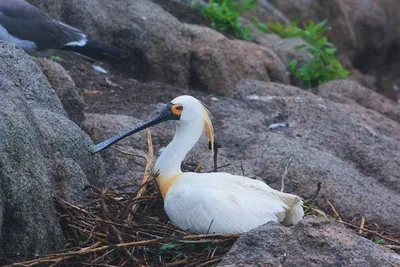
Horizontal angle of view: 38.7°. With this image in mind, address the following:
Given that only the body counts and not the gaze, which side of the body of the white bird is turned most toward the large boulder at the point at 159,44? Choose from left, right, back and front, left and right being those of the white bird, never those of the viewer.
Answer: right

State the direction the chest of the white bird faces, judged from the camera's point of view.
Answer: to the viewer's left

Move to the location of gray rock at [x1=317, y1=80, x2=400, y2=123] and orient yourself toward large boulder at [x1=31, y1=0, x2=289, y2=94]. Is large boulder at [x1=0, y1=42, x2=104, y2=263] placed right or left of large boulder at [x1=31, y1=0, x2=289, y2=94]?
left

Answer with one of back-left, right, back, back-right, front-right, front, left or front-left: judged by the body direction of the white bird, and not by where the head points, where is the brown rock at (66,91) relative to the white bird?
front-right

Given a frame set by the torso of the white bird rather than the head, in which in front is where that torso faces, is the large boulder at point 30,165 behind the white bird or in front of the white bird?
in front
